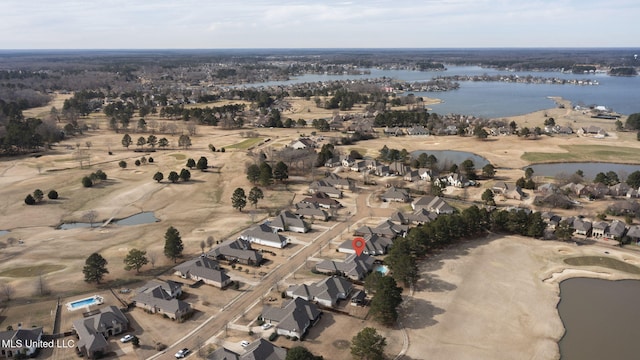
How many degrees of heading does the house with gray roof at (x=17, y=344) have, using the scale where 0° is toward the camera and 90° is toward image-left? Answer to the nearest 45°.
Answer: approximately 315°

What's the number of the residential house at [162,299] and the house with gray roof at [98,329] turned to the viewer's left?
0

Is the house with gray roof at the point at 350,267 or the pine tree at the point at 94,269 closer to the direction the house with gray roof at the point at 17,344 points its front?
the house with gray roof

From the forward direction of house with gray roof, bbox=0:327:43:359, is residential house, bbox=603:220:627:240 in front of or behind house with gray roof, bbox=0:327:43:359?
in front

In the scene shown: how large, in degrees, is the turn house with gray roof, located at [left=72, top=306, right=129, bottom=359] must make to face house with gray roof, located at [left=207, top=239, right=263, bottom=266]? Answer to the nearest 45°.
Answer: approximately 90° to its left

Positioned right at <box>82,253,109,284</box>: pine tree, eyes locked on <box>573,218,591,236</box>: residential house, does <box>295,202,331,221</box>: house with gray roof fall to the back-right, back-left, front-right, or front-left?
front-left

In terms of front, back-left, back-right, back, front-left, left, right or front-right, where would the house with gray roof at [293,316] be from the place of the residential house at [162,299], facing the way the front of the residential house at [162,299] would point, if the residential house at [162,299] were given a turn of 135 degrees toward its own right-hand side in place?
back-left

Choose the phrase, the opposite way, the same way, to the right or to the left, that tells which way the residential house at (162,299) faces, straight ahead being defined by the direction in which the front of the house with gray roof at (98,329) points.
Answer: the same way

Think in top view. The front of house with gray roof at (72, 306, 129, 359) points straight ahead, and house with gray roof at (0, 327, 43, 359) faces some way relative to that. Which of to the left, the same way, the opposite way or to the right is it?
the same way

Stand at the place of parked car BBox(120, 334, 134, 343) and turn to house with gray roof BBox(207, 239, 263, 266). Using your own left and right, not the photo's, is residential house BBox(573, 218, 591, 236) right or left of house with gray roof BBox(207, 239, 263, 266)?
right

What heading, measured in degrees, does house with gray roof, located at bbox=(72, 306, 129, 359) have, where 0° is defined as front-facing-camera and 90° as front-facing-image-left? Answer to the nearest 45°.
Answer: approximately 315°

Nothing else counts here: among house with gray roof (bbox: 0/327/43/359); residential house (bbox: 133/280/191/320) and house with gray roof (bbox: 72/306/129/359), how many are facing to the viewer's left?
0

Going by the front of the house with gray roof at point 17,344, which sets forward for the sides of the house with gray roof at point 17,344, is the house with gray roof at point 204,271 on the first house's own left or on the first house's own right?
on the first house's own left

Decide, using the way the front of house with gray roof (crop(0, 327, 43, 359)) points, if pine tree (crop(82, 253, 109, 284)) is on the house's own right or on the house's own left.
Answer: on the house's own left

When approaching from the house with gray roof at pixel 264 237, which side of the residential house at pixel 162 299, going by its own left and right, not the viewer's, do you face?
left
